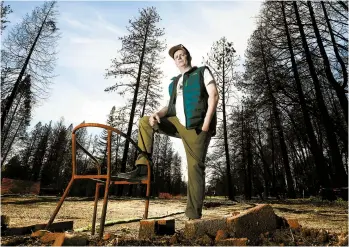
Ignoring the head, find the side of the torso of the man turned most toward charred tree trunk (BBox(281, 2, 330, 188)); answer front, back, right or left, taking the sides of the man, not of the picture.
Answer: back

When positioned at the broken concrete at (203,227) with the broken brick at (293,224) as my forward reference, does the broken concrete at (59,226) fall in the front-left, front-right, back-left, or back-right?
back-left

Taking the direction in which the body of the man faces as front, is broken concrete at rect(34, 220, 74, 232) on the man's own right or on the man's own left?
on the man's own right

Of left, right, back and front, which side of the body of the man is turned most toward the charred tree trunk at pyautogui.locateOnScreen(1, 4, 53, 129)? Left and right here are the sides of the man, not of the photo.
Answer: right

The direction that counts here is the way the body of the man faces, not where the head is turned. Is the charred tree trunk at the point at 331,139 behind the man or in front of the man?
behind

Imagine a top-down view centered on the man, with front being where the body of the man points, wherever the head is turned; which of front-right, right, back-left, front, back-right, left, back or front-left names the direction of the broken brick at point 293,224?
back-left

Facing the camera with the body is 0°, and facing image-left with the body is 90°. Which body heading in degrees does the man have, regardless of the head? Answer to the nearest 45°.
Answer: approximately 45°
